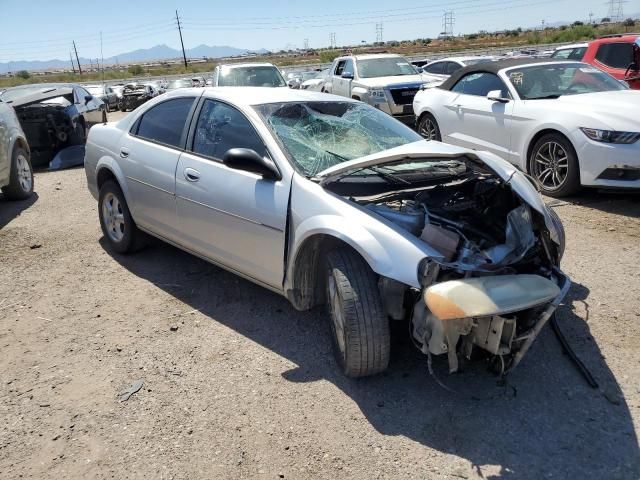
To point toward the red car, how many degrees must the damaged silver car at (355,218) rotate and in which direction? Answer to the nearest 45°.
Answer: approximately 90° to its left

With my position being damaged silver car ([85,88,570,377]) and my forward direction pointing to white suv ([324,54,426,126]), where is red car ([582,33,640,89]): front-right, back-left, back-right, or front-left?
front-right

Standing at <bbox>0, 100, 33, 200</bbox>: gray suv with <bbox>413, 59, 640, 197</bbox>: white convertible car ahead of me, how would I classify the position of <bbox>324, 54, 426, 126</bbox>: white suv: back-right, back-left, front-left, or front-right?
front-left

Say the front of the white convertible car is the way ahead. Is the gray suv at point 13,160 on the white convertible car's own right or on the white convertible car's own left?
on the white convertible car's own right

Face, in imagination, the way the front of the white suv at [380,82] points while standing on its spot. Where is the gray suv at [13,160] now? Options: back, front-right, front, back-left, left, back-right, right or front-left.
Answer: right

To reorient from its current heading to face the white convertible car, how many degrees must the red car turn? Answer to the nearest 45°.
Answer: approximately 45° to its right

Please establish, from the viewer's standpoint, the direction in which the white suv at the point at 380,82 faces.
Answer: facing the viewer and to the right of the viewer

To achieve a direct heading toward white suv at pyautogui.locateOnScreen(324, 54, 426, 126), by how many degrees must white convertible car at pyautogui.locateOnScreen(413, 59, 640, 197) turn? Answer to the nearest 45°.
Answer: approximately 180°

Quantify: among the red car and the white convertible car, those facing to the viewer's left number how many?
0

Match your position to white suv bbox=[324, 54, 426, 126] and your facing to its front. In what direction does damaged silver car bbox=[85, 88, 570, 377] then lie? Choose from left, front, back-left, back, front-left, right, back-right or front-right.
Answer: front-right

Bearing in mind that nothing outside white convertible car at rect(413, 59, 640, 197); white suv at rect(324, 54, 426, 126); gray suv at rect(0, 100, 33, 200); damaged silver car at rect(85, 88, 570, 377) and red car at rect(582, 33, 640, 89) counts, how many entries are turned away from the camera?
0

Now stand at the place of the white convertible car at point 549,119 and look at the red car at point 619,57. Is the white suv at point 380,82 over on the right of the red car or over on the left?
left

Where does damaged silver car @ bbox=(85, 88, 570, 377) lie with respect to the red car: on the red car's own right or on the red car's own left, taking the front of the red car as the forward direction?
on the red car's own right

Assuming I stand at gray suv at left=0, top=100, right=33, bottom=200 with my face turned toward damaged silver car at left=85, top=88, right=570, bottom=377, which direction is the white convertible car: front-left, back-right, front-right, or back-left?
front-left
